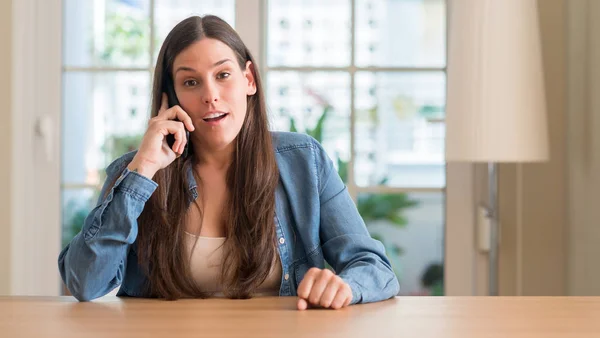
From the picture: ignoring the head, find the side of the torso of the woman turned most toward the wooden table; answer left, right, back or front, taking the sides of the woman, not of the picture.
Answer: front

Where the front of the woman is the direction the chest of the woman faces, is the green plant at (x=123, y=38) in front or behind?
behind

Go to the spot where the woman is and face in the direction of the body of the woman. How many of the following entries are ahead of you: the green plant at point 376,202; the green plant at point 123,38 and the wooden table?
1

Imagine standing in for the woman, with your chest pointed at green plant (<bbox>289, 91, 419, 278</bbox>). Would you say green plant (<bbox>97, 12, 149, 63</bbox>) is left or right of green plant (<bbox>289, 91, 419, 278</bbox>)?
left

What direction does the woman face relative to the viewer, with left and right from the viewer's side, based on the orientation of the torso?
facing the viewer

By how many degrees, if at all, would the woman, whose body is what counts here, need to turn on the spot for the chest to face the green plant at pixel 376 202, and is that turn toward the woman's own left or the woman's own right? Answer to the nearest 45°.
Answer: approximately 135° to the woman's own left

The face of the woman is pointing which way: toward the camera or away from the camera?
toward the camera

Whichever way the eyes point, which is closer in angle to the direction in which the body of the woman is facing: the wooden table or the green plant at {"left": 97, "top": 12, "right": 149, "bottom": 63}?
the wooden table

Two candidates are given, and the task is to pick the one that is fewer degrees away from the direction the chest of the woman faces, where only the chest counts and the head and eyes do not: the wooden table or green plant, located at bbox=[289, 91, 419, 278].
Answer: the wooden table
